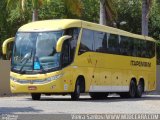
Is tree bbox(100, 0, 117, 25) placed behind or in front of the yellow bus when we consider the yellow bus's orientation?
behind

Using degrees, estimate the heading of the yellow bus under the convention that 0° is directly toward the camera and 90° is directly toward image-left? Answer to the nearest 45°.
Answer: approximately 45°
